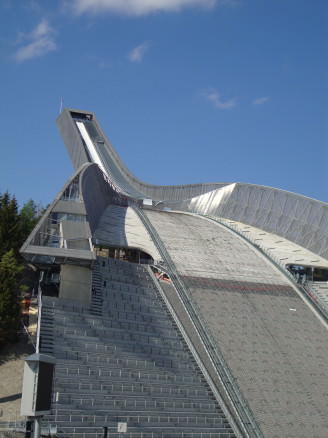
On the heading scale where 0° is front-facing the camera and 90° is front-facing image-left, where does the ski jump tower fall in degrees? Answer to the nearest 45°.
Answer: approximately 315°

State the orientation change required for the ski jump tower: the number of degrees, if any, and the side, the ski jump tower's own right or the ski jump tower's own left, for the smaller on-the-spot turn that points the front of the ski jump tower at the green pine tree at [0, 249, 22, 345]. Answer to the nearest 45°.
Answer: approximately 90° to the ski jump tower's own right
